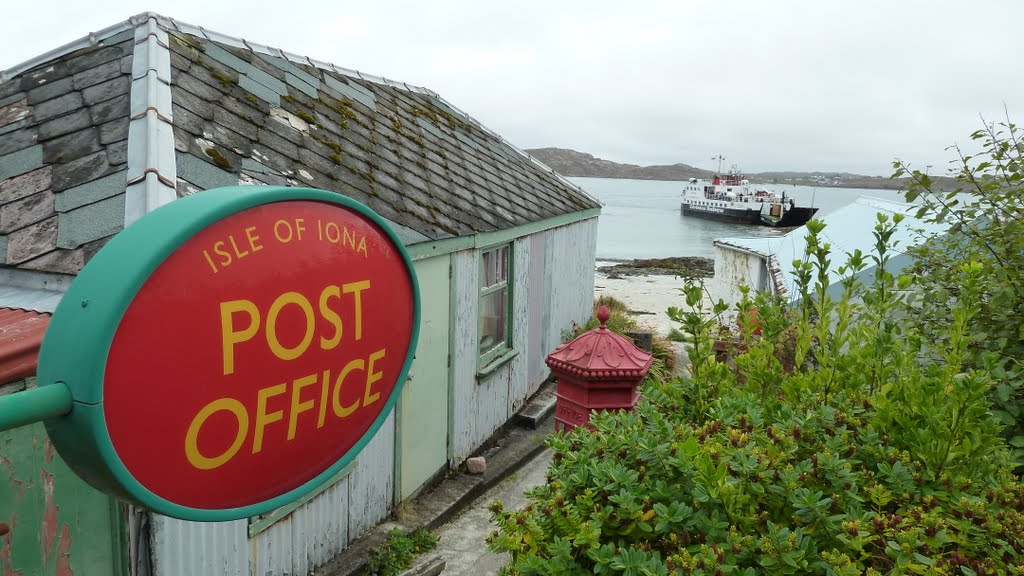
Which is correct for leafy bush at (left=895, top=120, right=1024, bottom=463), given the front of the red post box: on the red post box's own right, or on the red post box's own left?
on the red post box's own left

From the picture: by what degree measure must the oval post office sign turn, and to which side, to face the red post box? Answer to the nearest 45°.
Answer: approximately 90° to its left

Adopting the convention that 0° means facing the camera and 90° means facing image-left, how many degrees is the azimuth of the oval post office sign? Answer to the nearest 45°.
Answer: approximately 315°

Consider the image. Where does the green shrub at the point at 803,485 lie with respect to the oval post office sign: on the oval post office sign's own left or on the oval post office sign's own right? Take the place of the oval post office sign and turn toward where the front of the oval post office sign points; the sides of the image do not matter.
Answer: on the oval post office sign's own left

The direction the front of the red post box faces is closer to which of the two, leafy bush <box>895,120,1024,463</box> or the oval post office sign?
the oval post office sign

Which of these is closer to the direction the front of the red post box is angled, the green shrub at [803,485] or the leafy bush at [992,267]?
the green shrub

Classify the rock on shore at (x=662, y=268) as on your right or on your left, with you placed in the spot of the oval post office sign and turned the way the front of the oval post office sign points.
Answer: on your left

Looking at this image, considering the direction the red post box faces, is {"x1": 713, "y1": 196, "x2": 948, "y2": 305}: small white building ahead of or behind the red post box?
behind
